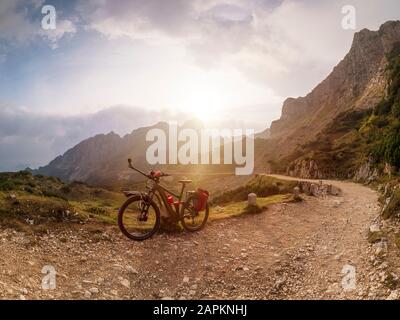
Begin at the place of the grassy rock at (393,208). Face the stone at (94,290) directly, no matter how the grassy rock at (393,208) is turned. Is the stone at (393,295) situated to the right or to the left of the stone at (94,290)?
left

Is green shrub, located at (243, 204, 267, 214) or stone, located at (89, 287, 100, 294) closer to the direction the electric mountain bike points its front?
the stone

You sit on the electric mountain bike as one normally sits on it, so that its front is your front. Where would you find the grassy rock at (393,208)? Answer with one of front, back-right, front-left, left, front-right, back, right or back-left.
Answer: back-left

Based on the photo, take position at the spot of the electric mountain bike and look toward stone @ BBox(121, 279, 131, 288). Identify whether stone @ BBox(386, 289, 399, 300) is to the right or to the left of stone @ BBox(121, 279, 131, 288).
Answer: left

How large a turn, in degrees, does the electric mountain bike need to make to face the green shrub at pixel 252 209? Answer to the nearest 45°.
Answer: approximately 180°

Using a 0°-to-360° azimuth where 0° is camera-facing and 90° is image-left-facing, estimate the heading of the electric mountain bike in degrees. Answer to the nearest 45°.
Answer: approximately 45°
